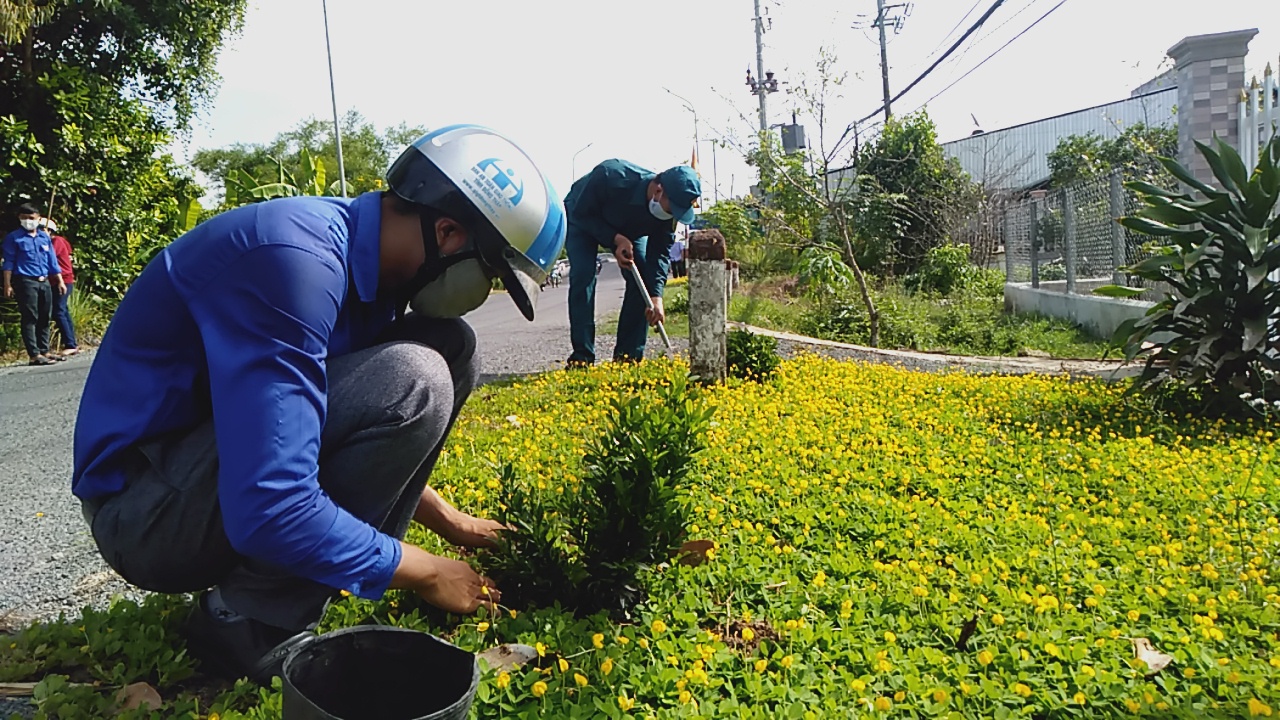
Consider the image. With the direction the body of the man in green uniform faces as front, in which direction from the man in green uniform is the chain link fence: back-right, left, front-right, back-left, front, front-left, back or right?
left

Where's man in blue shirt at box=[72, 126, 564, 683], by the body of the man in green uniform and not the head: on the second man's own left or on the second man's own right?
on the second man's own right

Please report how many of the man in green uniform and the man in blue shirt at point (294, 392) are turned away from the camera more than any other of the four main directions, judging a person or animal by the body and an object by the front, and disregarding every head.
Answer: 0

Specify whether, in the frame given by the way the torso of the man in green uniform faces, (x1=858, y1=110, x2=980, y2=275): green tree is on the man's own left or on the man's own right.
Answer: on the man's own left

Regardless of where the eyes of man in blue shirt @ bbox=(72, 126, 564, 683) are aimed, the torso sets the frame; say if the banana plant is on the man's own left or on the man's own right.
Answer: on the man's own left

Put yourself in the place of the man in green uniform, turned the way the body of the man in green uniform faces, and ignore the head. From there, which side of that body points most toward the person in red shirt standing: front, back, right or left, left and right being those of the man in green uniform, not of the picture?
back

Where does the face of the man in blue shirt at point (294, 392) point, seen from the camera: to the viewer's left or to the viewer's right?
to the viewer's right

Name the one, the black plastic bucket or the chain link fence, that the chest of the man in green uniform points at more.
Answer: the black plastic bucket

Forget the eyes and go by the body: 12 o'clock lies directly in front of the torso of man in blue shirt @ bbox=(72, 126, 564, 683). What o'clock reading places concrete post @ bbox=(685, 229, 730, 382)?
The concrete post is roughly at 10 o'clock from the man in blue shirt.

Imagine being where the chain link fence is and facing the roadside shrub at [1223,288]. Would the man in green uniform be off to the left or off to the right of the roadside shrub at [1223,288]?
right

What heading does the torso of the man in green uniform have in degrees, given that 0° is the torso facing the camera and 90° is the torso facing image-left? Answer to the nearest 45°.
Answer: approximately 315°

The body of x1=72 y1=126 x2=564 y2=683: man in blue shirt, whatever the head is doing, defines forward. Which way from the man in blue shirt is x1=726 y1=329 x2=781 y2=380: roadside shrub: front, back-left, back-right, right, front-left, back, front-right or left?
front-left

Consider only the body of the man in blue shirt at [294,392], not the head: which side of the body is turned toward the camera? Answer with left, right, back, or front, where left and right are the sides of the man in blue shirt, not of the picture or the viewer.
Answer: right

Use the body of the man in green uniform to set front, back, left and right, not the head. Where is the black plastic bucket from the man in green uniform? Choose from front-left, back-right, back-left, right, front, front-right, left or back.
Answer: front-right

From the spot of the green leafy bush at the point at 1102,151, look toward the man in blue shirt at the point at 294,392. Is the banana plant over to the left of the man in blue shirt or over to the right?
right

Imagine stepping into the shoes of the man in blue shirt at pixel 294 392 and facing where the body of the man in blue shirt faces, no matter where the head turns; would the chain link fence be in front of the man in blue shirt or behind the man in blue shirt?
in front

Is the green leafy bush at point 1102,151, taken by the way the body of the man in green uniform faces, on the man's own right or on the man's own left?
on the man's own left
